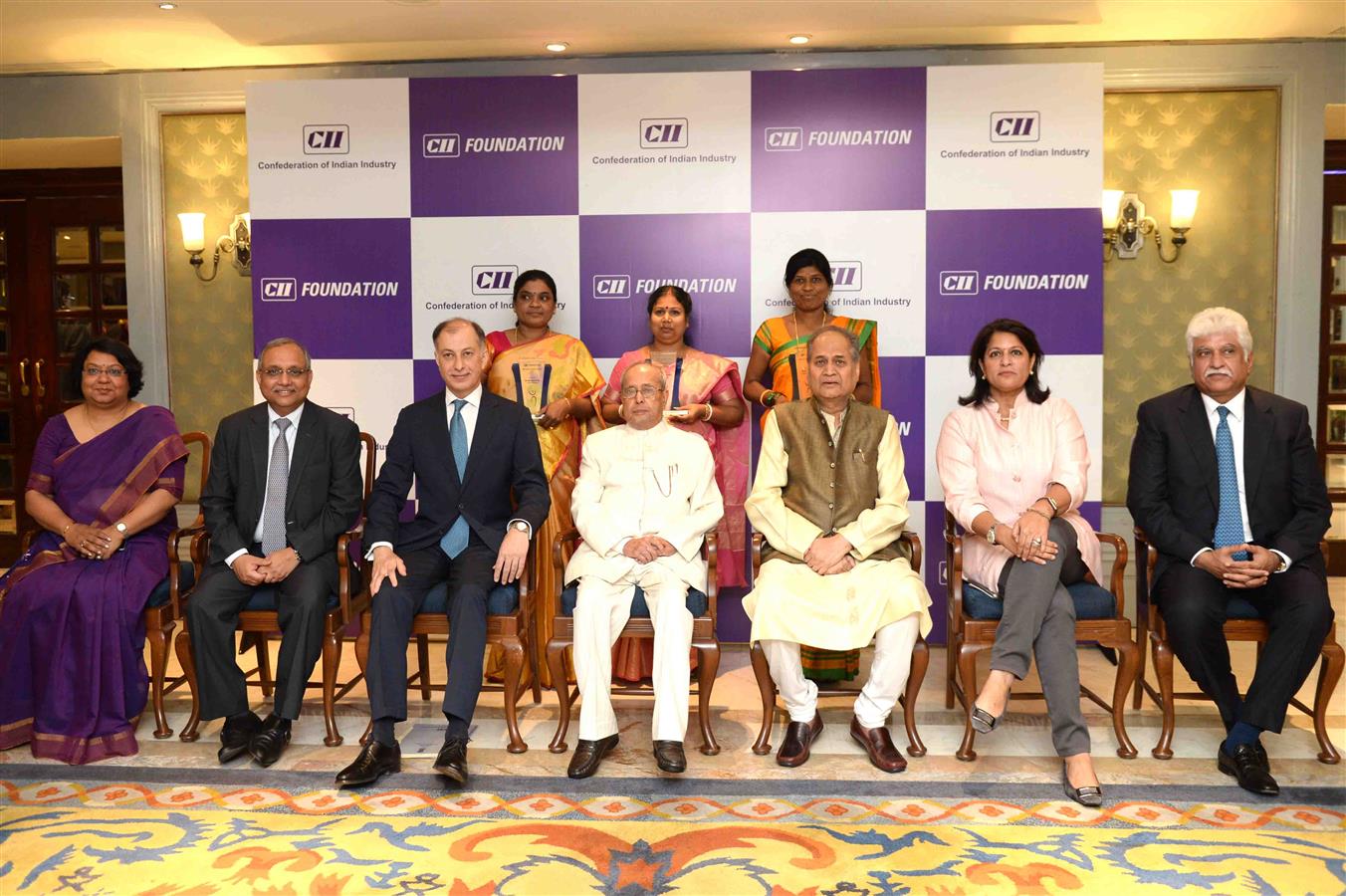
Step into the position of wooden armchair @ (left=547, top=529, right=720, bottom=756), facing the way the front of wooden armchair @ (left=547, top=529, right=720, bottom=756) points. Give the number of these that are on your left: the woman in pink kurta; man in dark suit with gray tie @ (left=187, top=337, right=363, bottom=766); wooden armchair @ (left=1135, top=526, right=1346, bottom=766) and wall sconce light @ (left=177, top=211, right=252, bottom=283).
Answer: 2

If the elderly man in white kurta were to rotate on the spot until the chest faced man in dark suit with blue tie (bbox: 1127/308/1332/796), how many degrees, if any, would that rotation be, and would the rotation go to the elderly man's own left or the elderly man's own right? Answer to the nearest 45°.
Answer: approximately 90° to the elderly man's own left

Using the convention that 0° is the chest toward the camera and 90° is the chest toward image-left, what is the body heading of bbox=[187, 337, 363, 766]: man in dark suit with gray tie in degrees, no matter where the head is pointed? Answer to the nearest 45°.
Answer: approximately 0°

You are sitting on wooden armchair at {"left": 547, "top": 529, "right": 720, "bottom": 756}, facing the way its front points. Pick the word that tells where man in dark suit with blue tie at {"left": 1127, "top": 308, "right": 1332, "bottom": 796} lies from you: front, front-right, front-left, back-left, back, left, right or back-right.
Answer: left

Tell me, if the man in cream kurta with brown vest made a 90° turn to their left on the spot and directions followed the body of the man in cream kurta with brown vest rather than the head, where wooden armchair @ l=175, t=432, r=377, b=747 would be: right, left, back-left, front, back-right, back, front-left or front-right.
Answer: back
